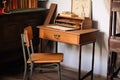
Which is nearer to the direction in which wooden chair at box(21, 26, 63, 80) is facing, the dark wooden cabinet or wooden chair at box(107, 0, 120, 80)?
the wooden chair

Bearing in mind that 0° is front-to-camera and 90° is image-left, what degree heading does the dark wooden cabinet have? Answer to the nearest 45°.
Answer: approximately 315°

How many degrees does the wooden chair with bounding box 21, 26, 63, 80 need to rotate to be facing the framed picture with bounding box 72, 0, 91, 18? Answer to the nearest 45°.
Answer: approximately 45° to its left

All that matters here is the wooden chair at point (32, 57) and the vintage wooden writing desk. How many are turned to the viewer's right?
1

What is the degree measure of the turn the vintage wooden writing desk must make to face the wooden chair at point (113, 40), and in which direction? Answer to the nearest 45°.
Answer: approximately 90° to its left

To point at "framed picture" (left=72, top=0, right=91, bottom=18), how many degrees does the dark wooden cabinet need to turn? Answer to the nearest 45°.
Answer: approximately 45° to its left

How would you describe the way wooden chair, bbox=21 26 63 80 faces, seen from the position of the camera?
facing to the right of the viewer
